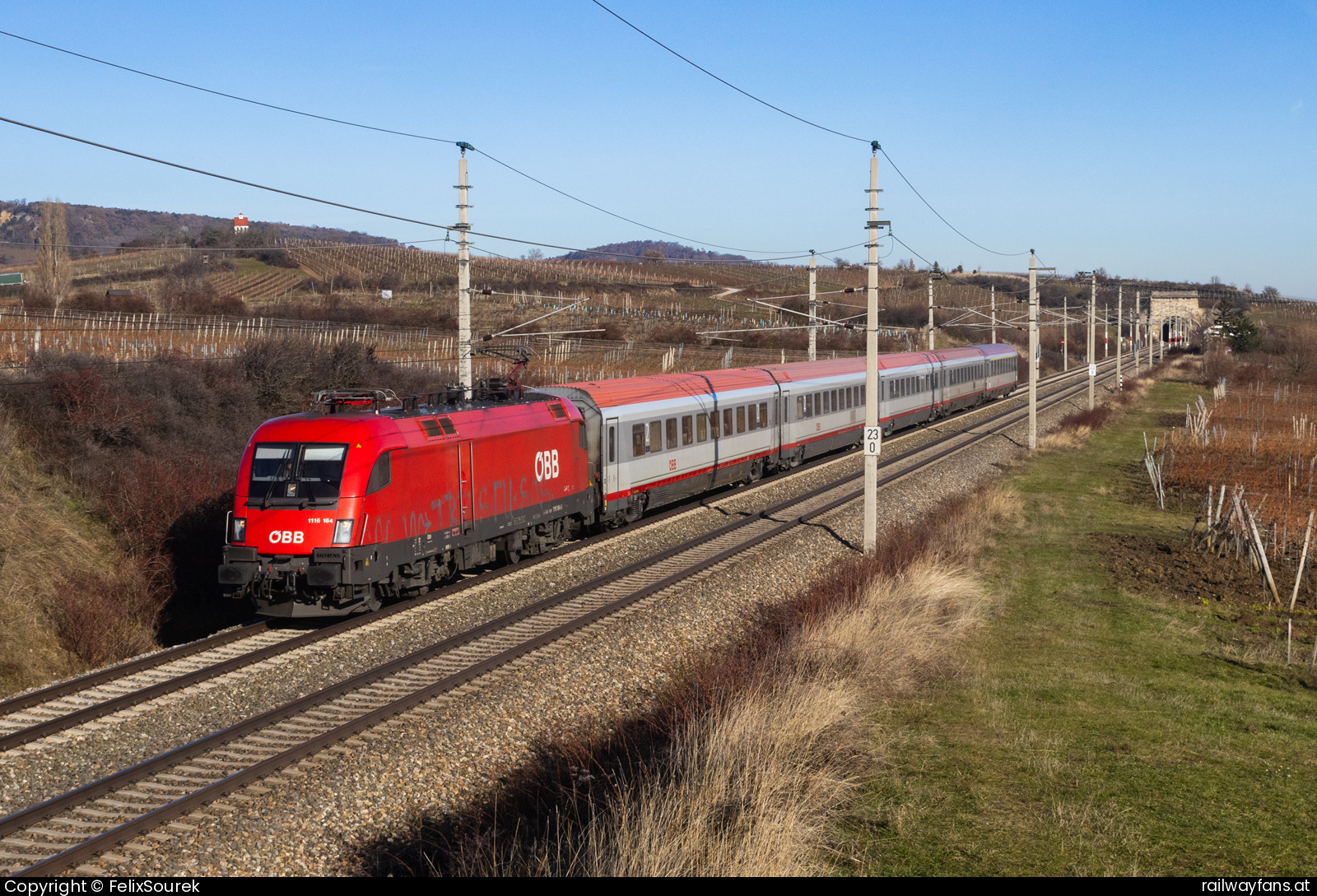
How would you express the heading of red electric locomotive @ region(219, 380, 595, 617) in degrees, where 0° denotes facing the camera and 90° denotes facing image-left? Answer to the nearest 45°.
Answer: approximately 45°

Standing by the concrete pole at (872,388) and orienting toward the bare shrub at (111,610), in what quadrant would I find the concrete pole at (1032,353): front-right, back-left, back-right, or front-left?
back-right

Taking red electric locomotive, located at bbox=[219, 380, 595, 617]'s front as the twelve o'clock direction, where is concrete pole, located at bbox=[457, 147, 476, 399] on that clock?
The concrete pole is roughly at 5 o'clock from the red electric locomotive.

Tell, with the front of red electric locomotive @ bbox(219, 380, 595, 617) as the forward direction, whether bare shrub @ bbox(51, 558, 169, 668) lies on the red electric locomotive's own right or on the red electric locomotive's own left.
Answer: on the red electric locomotive's own right

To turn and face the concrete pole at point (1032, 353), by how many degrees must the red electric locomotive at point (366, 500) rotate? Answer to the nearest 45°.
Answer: approximately 180°
